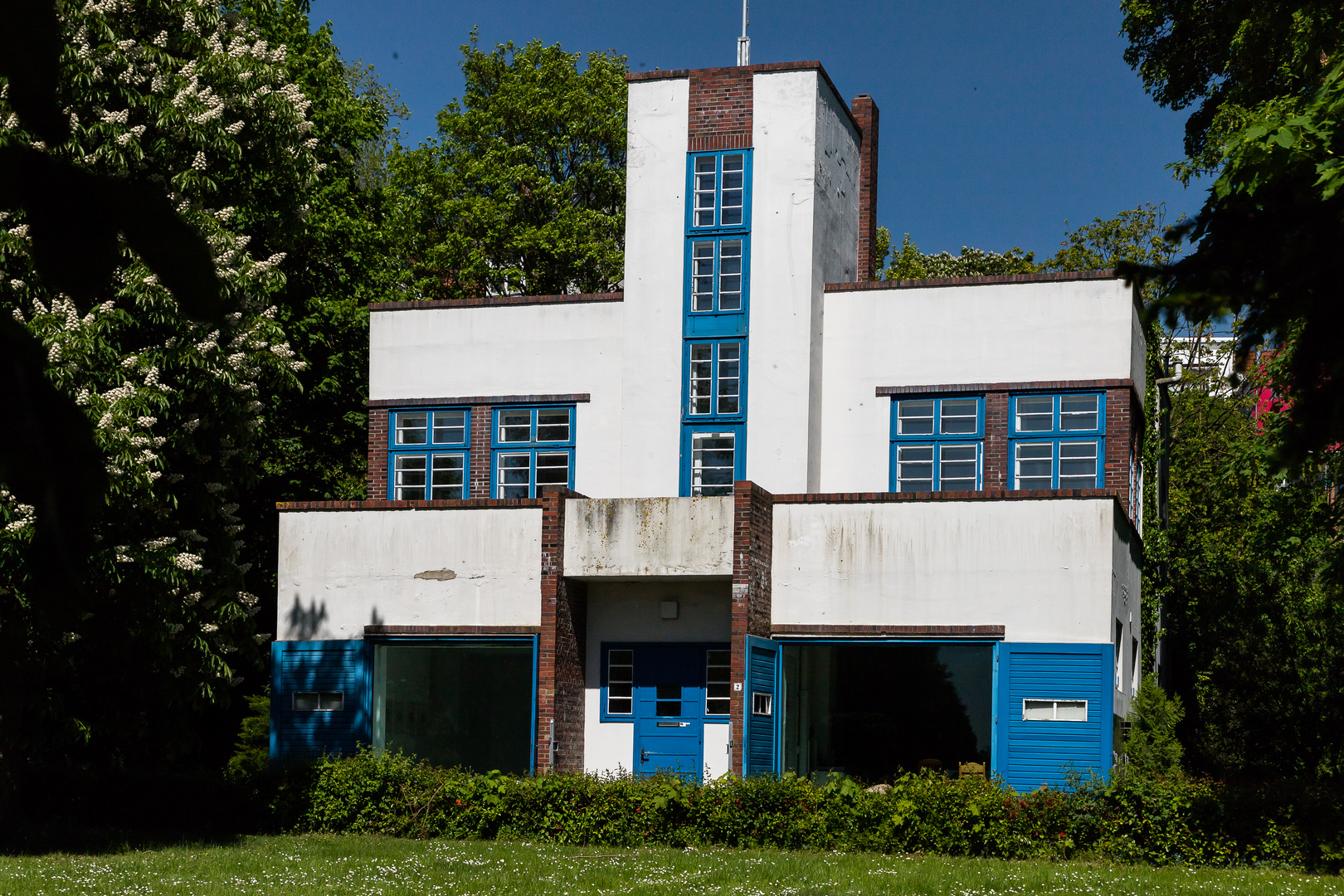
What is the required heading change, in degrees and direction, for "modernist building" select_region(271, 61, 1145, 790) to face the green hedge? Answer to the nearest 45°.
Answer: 0° — it already faces it

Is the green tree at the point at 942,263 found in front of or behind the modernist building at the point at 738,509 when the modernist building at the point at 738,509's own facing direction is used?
behind

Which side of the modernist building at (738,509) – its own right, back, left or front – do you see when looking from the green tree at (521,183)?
back

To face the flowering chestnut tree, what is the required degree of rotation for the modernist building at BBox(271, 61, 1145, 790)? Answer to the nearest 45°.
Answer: approximately 45° to its right

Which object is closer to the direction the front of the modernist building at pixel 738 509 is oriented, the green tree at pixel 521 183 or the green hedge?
the green hedge

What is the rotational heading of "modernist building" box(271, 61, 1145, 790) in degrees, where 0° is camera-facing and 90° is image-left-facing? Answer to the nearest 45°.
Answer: approximately 0°

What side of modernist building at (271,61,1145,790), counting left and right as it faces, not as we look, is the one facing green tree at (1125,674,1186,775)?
left
